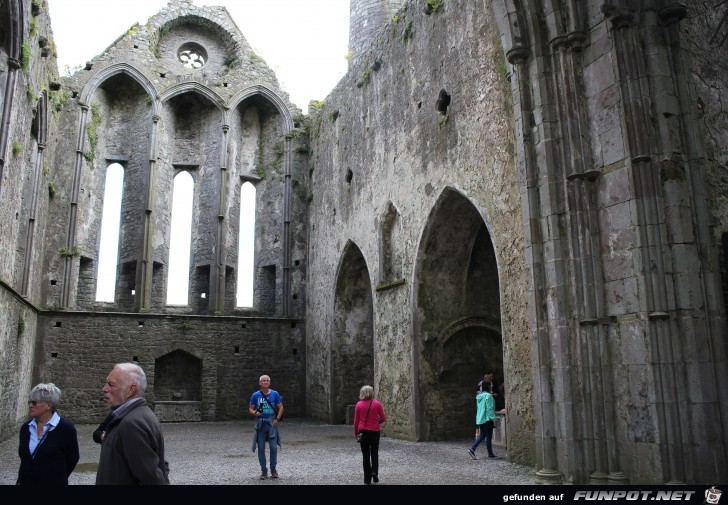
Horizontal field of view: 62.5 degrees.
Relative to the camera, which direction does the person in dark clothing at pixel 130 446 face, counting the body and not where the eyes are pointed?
to the viewer's left

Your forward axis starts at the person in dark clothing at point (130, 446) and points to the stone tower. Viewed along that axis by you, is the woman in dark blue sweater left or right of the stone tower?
left

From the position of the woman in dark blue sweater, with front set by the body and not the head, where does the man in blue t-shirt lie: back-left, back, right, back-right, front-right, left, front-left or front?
back

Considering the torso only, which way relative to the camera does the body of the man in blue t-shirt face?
toward the camera

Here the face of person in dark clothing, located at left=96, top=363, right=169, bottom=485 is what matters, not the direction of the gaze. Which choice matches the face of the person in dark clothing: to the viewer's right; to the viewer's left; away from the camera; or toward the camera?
to the viewer's left

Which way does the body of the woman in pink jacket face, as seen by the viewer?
away from the camera

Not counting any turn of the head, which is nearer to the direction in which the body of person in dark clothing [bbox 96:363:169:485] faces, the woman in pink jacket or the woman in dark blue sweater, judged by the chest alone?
the woman in dark blue sweater
